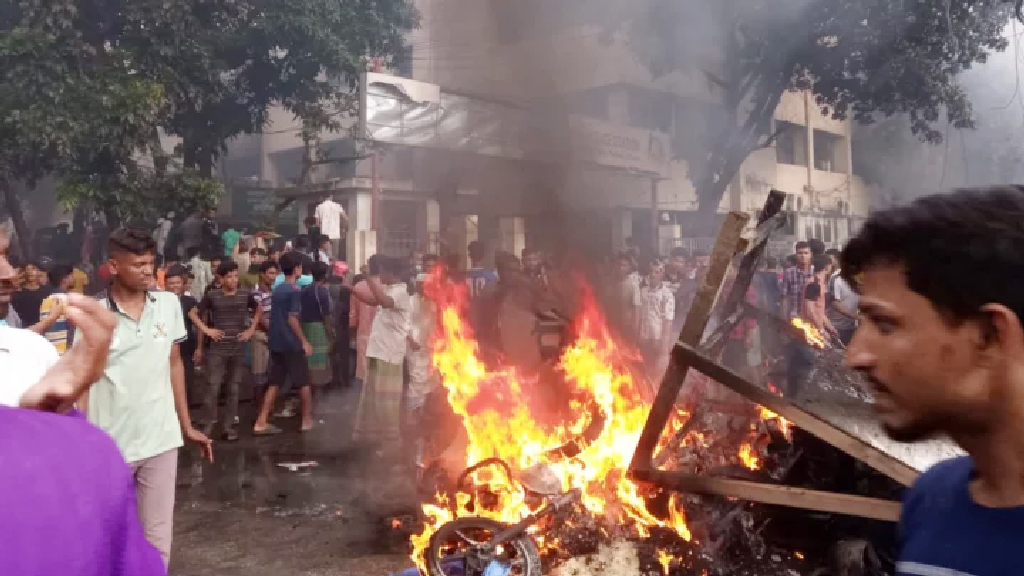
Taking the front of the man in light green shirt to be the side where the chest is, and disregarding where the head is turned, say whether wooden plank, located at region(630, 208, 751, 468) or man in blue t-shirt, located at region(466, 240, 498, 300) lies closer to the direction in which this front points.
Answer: the wooden plank

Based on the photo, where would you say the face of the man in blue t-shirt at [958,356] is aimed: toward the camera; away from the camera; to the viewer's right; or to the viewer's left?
to the viewer's left

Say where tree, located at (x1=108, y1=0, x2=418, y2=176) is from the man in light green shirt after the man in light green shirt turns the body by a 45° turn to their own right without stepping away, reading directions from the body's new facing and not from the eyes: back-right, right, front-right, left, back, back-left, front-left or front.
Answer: back

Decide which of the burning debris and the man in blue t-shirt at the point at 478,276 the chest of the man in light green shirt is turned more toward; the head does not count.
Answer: the burning debris

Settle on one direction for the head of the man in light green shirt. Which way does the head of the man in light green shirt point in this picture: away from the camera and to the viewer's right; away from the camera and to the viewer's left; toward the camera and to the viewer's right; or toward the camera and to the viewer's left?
toward the camera and to the viewer's right

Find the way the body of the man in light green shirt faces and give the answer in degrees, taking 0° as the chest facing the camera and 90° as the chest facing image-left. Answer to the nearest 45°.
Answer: approximately 315°

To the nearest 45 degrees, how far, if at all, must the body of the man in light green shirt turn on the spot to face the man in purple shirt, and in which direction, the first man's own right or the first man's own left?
approximately 45° to the first man's own right

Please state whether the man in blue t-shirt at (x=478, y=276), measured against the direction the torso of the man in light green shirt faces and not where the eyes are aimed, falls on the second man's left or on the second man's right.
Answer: on the second man's left

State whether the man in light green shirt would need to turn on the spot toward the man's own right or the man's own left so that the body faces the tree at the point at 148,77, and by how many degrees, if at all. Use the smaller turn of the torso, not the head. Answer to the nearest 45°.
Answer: approximately 135° to the man's own left
